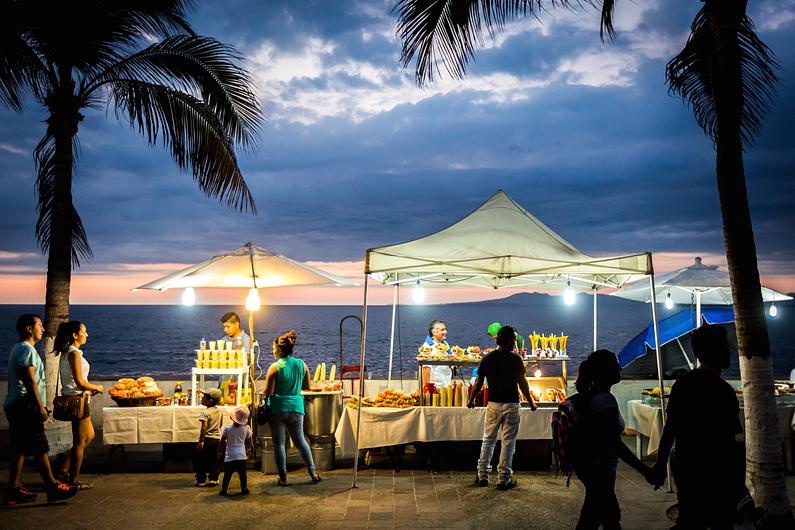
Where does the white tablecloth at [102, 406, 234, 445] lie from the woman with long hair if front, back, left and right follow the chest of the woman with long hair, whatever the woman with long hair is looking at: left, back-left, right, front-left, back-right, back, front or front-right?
front-left

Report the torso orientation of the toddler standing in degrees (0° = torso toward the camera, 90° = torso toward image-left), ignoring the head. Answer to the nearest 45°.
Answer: approximately 180°

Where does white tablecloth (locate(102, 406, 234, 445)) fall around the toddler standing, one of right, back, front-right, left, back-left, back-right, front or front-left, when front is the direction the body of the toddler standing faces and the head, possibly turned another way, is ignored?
front-left

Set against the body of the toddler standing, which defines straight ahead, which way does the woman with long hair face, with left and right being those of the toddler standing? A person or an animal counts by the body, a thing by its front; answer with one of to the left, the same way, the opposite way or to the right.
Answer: to the right

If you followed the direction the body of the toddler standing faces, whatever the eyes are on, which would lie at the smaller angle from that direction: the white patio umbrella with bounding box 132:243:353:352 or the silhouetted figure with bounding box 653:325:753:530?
the white patio umbrella

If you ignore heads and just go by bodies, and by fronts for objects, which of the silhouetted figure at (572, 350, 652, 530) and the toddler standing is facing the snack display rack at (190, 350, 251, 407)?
the toddler standing

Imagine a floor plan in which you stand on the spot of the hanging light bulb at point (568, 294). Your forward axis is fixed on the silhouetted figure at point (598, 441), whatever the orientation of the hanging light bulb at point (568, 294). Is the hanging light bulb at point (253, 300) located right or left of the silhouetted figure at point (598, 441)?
right

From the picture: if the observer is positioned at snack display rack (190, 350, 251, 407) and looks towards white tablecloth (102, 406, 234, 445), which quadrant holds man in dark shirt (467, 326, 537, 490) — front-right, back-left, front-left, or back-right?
back-left

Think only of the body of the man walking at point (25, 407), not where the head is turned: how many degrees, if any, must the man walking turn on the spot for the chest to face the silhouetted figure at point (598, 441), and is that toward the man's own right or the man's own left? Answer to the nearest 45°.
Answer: approximately 45° to the man's own right

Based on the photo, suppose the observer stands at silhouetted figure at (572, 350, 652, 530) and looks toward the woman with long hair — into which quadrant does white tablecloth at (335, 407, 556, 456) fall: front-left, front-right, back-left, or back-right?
front-right

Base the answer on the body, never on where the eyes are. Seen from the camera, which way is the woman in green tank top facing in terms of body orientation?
away from the camera
